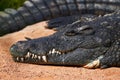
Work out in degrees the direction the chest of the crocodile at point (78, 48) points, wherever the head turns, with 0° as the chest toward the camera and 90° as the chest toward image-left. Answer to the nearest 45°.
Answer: approximately 90°
